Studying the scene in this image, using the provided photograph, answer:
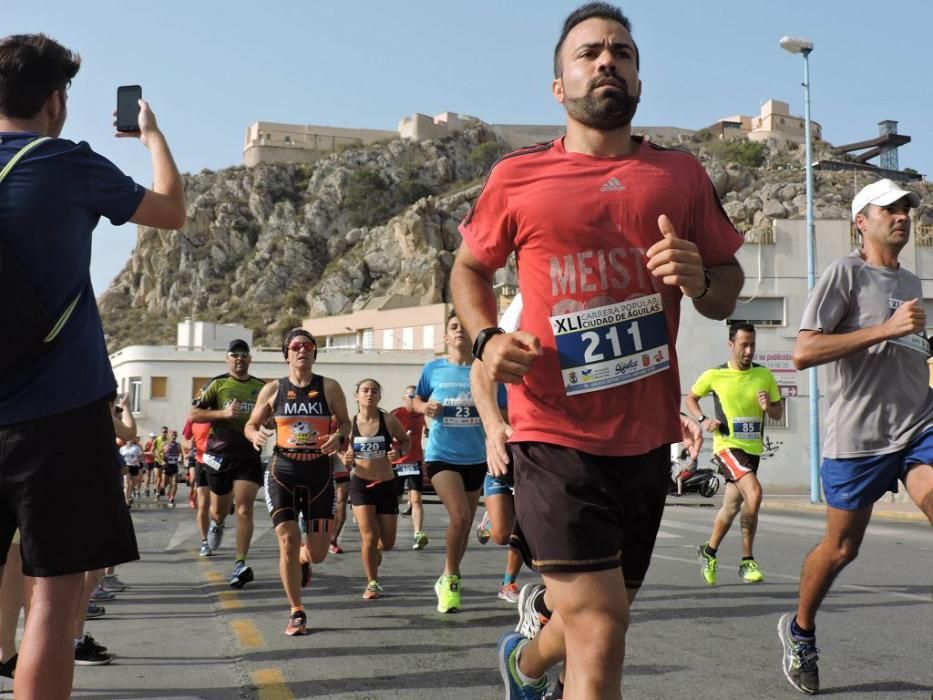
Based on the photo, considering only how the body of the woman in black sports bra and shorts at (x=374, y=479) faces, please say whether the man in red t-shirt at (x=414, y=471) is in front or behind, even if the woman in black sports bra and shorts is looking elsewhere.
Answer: behind

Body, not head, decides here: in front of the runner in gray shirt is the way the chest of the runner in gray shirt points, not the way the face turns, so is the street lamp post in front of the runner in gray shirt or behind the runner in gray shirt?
behind

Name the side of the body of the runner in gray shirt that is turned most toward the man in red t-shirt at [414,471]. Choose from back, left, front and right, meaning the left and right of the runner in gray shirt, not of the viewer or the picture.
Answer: back

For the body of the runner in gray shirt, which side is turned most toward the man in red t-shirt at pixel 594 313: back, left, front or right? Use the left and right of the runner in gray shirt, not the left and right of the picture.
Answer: right

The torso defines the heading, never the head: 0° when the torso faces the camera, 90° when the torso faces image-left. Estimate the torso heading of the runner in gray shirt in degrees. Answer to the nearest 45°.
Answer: approximately 315°

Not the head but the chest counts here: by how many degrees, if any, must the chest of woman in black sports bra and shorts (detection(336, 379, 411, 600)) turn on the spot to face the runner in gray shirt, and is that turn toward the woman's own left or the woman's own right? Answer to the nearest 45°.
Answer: approximately 45° to the woman's own left

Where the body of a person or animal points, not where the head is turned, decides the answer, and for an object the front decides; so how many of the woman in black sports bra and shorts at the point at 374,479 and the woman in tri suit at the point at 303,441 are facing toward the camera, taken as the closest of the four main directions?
2
